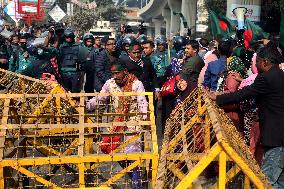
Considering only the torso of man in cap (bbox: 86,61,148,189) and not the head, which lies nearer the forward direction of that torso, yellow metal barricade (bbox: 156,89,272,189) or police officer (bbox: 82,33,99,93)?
the yellow metal barricade

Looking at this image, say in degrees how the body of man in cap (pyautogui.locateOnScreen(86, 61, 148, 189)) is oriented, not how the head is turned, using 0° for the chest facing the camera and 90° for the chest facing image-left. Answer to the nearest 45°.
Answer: approximately 45°

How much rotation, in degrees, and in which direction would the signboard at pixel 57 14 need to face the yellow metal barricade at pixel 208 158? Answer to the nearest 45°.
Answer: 0° — it already faces it

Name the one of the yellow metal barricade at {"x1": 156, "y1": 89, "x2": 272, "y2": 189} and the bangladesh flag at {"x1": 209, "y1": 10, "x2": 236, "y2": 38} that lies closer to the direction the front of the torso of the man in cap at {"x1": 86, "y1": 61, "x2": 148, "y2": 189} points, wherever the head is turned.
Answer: the yellow metal barricade

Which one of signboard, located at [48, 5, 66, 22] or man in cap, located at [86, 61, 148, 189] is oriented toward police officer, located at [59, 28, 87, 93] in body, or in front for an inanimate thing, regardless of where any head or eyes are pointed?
the signboard

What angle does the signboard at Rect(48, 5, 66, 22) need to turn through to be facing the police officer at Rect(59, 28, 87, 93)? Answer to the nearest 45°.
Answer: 0° — it already faces them

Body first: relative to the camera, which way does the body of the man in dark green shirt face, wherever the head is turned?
to the viewer's left

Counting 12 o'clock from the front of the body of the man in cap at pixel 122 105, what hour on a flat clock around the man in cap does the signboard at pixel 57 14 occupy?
The signboard is roughly at 4 o'clock from the man in cap.

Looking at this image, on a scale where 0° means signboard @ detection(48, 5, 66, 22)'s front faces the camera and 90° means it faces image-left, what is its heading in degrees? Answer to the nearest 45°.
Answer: approximately 0°

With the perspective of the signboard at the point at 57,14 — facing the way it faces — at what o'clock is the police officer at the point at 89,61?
The police officer is roughly at 12 o'clock from the signboard.
